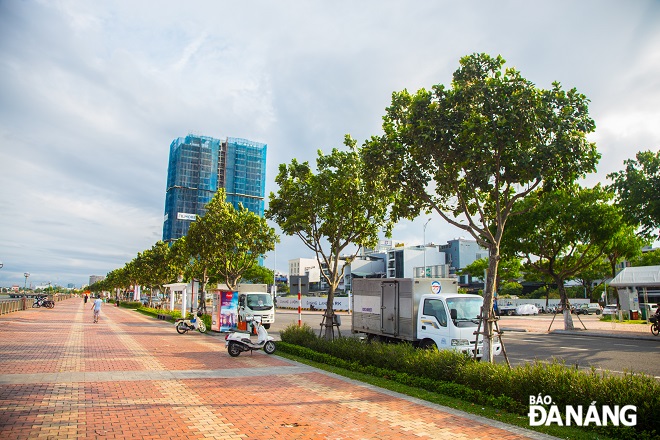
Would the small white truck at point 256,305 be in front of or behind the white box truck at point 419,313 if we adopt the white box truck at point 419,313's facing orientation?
behind

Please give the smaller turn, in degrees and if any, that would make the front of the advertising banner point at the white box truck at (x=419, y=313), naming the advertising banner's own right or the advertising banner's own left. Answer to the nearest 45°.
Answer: approximately 45° to the advertising banner's own left

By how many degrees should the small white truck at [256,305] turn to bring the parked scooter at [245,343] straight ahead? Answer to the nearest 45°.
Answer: approximately 45° to its right

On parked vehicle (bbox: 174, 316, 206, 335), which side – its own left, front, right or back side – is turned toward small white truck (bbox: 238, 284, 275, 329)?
front

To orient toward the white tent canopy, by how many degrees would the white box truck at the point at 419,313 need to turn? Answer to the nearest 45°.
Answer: approximately 90° to its left

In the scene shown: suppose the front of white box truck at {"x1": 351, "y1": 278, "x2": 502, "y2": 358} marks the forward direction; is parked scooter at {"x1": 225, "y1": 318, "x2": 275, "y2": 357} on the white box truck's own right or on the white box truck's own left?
on the white box truck's own right

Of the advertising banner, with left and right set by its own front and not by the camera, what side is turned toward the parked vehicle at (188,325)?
right

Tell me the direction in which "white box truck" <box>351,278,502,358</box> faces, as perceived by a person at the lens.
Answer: facing the viewer and to the right of the viewer

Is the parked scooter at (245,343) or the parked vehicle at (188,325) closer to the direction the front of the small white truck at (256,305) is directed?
the parked scooter

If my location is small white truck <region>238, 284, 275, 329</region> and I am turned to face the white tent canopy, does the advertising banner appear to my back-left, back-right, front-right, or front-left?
back-right

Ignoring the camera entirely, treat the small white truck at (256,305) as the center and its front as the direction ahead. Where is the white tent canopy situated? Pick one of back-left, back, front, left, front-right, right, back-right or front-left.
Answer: front-left

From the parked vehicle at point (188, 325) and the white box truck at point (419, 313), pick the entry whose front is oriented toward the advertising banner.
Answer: the parked vehicle
